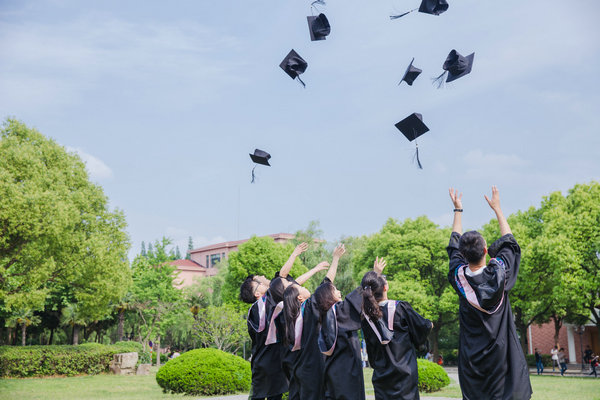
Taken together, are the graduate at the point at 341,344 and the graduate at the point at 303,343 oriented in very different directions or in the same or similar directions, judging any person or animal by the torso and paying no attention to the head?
same or similar directions

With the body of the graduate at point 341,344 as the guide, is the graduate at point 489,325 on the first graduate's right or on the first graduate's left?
on the first graduate's right

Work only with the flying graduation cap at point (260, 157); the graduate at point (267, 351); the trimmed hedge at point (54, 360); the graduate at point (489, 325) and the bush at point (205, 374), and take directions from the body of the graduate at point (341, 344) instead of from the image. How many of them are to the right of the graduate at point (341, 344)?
1

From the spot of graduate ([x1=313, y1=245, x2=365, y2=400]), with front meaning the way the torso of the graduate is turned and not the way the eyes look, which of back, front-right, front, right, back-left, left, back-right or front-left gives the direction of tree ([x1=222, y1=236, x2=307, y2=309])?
front-left

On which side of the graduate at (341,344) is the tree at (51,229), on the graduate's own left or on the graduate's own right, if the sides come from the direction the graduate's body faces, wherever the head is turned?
on the graduate's own left

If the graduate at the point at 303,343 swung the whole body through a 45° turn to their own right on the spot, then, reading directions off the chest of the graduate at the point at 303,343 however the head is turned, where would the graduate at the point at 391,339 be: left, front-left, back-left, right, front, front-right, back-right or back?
front-right

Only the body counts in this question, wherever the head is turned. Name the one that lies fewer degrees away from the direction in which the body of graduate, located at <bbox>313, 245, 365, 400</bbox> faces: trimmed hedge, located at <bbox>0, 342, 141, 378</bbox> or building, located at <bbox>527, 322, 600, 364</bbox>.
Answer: the building

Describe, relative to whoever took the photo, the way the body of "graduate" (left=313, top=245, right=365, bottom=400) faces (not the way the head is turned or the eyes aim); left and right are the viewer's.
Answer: facing away from the viewer and to the right of the viewer

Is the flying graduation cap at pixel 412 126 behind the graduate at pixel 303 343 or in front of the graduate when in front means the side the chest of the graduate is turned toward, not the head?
in front

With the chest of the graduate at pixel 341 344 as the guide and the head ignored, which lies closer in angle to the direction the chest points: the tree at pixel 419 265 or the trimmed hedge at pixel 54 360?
the tree

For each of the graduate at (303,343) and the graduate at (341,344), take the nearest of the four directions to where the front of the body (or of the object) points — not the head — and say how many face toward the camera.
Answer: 0

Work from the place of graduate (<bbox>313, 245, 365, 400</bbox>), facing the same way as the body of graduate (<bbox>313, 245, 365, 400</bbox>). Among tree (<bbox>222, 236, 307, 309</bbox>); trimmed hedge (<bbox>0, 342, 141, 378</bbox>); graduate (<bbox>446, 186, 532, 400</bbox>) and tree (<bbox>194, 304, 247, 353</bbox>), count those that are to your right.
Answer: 1
